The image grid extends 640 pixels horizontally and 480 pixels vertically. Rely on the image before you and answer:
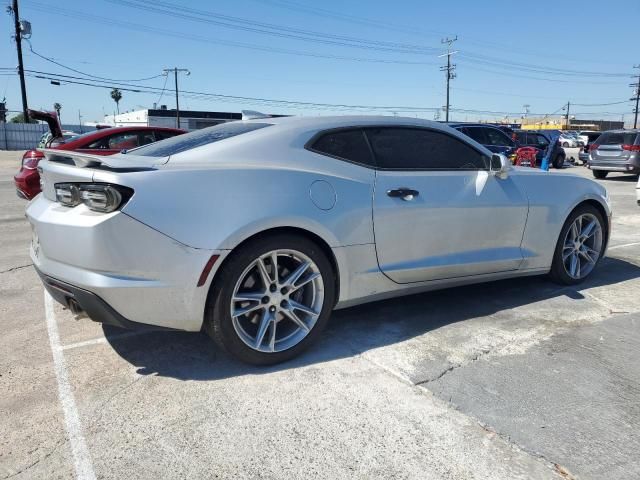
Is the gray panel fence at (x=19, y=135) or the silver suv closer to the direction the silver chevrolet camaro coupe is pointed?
the silver suv

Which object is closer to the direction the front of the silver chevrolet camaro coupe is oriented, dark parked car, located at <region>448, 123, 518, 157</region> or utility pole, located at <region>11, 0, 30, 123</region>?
the dark parked car

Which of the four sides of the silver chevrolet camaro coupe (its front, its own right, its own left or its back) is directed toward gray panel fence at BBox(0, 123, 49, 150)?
left

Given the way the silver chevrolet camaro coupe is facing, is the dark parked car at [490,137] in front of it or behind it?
in front

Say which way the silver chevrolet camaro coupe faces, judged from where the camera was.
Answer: facing away from the viewer and to the right of the viewer

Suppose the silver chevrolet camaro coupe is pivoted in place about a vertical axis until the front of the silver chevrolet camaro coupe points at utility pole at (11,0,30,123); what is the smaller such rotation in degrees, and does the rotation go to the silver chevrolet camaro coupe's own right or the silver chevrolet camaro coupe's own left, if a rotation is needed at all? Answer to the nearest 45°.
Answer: approximately 90° to the silver chevrolet camaro coupe's own left

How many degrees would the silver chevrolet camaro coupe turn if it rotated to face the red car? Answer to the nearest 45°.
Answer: approximately 90° to its left

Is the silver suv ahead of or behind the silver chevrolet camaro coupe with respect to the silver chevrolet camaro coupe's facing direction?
ahead
